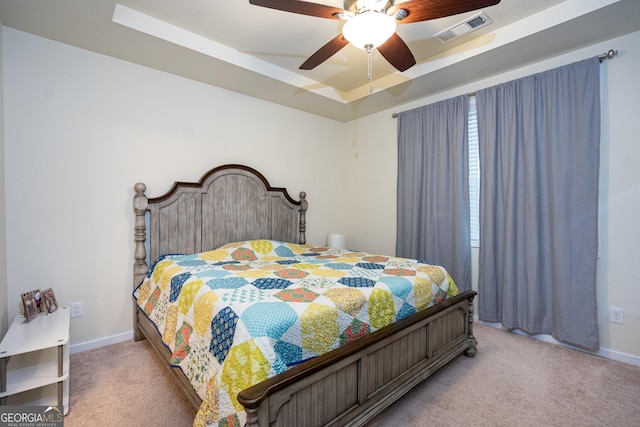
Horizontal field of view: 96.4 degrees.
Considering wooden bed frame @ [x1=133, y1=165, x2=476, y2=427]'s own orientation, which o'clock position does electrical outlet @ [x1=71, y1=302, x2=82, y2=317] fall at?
The electrical outlet is roughly at 5 o'clock from the wooden bed frame.

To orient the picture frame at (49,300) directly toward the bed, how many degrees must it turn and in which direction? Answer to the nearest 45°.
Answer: approximately 45° to its left

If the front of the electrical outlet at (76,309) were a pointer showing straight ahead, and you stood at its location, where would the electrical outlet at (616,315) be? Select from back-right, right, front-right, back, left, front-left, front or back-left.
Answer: front-left

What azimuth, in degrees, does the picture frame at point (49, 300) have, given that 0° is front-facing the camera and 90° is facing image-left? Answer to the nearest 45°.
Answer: approximately 0°

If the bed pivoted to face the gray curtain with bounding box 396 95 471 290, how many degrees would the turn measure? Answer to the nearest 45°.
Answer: approximately 90° to its left

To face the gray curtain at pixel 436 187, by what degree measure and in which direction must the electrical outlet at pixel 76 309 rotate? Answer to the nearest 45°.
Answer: approximately 45° to its left

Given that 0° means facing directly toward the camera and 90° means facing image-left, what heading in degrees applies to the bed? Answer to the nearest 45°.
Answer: approximately 315°

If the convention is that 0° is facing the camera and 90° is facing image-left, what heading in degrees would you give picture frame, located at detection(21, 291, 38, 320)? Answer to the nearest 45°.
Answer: approximately 315°

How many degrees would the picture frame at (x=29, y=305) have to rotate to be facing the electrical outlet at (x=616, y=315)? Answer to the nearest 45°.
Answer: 0° — it already faces it

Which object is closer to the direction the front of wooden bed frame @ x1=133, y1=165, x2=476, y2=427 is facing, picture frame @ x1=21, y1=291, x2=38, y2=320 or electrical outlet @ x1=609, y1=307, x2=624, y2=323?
the electrical outlet

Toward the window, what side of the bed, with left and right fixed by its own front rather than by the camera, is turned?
left

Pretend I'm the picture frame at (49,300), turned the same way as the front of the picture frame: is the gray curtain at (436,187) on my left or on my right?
on my left

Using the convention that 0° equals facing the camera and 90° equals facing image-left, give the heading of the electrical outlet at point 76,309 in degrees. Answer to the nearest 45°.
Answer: approximately 0°
